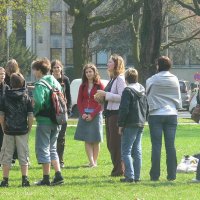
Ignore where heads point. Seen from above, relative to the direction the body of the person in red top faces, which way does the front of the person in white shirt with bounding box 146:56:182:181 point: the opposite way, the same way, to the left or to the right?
the opposite way

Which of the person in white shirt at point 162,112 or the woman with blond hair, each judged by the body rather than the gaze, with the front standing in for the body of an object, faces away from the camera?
the person in white shirt

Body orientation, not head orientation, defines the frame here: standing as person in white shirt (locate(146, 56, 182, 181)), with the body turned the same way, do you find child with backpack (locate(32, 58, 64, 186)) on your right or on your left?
on your left

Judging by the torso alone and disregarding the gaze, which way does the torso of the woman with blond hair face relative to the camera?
to the viewer's left

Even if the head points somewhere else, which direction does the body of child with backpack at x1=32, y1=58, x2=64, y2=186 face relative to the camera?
to the viewer's left
